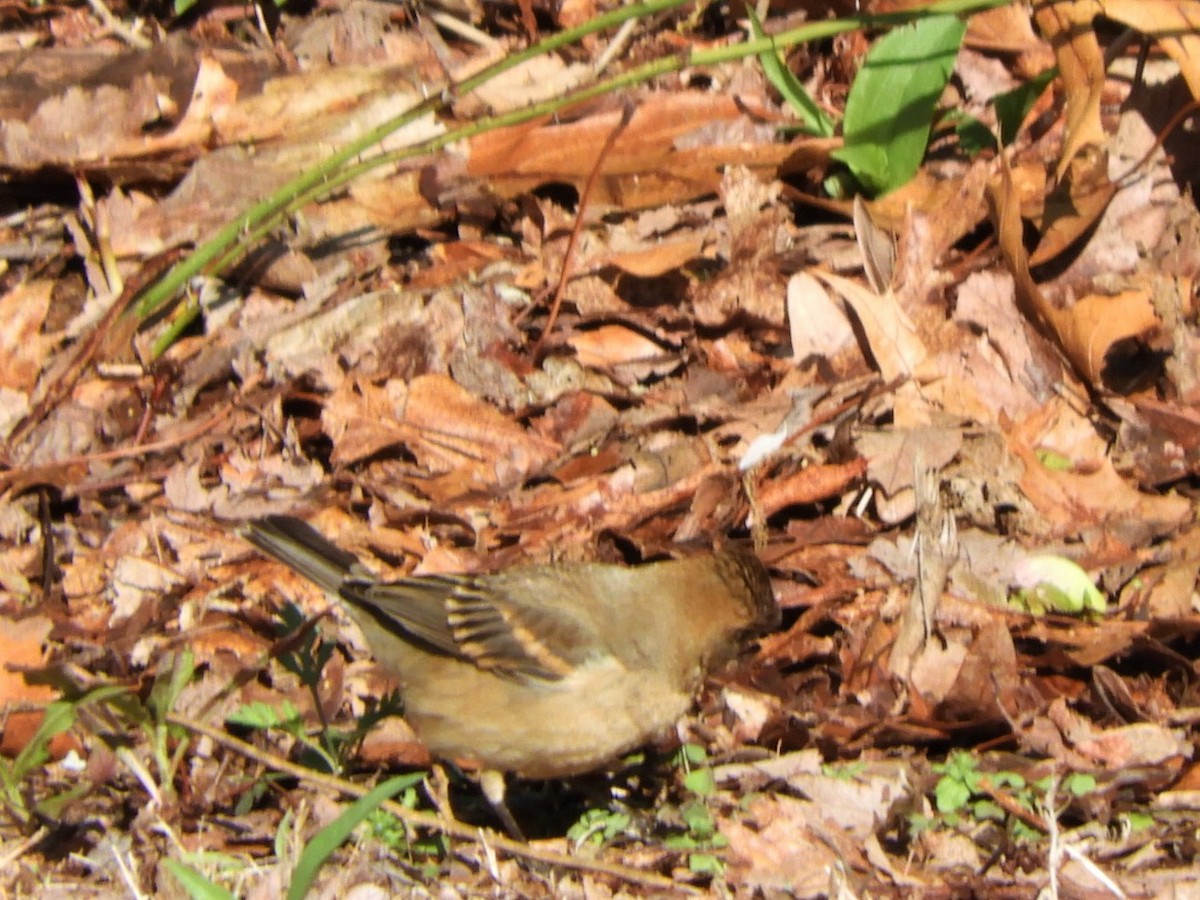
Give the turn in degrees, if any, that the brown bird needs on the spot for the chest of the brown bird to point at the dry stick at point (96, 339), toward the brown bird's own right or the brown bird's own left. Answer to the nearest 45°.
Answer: approximately 135° to the brown bird's own left

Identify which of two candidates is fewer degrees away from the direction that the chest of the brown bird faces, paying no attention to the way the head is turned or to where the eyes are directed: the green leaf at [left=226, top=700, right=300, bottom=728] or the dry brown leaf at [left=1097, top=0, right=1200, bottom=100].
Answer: the dry brown leaf

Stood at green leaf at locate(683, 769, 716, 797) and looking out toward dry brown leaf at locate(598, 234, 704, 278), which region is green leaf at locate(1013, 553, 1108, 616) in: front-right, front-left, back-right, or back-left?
front-right

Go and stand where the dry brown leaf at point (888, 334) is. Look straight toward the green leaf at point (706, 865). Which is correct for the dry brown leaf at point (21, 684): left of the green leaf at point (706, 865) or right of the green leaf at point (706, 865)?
right

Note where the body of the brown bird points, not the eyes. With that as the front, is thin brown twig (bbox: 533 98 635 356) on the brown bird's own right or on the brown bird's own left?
on the brown bird's own left

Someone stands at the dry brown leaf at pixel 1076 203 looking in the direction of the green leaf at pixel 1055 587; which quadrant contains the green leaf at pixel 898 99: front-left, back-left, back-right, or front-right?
back-right

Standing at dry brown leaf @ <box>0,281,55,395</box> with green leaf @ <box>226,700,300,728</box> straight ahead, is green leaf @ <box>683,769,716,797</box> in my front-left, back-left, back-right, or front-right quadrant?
front-left

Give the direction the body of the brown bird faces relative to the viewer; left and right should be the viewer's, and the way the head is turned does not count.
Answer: facing to the right of the viewer

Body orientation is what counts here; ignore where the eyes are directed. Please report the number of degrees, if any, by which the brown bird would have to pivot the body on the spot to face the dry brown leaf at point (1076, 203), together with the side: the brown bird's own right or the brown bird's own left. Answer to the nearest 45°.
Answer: approximately 45° to the brown bird's own left

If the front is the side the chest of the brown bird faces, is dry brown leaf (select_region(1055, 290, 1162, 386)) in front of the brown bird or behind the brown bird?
in front

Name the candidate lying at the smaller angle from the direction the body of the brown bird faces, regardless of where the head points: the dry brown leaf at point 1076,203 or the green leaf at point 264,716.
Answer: the dry brown leaf

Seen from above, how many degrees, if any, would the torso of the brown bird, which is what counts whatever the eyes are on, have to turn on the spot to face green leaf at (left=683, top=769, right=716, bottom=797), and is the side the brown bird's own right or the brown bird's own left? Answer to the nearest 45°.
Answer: approximately 45° to the brown bird's own right

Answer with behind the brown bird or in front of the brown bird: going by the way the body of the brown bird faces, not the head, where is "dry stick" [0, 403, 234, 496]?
behind

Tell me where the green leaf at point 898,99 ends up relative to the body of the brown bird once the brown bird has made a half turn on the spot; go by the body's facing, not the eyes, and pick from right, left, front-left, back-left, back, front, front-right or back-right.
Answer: back-right

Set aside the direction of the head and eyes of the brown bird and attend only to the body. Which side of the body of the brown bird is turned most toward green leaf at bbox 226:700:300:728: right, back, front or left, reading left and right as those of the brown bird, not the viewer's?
back

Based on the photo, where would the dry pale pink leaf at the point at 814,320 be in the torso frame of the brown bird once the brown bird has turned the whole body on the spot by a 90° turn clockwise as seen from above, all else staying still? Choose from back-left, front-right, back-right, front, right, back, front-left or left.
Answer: back-left
